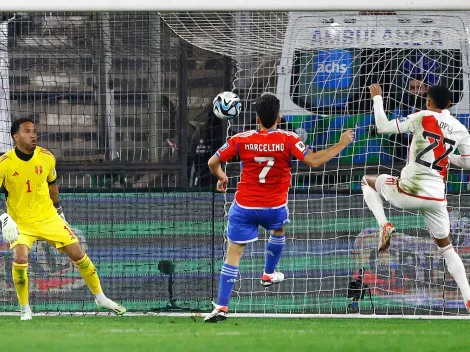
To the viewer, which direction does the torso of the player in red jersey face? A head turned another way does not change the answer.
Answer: away from the camera

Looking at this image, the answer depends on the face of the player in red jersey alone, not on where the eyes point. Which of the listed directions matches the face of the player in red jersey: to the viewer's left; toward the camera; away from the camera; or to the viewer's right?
away from the camera

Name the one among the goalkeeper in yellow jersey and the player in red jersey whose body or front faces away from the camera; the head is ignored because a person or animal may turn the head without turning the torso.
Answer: the player in red jersey

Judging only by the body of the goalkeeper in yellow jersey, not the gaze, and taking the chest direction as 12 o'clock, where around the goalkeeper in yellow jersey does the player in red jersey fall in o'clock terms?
The player in red jersey is roughly at 10 o'clock from the goalkeeper in yellow jersey.

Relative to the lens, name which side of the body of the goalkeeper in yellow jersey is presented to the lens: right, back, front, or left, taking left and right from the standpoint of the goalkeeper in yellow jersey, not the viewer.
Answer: front

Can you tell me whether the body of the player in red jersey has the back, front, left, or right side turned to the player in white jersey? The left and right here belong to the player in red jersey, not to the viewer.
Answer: right

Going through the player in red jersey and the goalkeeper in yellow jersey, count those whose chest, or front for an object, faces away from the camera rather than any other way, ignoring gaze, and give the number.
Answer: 1
